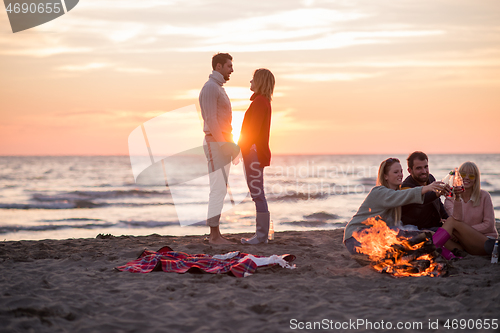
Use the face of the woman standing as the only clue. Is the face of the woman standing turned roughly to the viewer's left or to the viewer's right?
to the viewer's left

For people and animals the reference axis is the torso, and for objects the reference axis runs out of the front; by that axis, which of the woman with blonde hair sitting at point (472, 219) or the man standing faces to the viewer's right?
the man standing

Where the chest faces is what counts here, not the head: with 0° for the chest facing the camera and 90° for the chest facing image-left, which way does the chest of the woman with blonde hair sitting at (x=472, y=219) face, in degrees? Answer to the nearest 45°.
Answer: approximately 45°

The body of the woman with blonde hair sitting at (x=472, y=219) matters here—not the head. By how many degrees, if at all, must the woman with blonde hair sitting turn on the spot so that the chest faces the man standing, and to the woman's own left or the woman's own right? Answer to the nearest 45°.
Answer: approximately 45° to the woman's own right

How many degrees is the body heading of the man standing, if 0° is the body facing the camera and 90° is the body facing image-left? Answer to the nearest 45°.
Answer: approximately 270°

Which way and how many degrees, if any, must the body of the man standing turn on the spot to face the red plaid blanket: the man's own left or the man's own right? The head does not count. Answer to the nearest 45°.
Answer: approximately 90° to the man's own right

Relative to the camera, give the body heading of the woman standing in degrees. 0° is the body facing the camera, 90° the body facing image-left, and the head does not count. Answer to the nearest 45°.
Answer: approximately 90°

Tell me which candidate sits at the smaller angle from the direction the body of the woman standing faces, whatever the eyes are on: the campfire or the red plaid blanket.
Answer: the red plaid blanket
